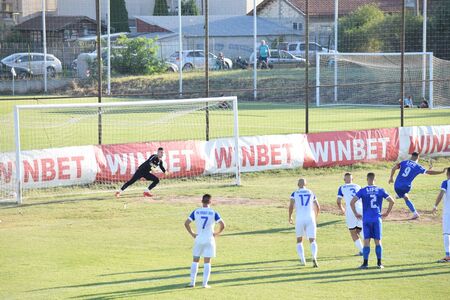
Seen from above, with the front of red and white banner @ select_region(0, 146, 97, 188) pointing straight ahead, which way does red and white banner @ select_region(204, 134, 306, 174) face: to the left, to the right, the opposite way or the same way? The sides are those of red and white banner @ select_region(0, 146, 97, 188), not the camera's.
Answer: the same way

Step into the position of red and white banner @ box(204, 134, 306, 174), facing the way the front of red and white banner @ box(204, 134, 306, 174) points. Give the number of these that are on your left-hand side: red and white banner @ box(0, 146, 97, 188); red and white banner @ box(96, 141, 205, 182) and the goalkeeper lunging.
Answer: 0

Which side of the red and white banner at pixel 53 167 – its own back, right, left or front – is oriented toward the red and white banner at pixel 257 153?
left

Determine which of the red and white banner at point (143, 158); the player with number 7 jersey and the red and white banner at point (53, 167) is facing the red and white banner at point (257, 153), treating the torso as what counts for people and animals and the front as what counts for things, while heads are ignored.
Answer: the player with number 7 jersey

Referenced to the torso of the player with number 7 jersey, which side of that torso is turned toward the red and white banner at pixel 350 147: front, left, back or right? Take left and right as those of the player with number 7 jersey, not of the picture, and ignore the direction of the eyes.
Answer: front

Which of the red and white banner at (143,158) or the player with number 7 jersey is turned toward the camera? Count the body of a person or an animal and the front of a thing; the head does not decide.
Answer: the red and white banner

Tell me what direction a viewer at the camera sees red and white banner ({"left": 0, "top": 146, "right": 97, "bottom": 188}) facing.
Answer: facing the viewer

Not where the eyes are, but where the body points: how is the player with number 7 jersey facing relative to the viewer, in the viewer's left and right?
facing away from the viewer

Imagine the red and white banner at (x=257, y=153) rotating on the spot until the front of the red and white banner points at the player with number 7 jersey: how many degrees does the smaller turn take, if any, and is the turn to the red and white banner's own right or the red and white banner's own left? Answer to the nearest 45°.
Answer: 0° — it already faces them

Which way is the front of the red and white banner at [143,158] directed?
toward the camera

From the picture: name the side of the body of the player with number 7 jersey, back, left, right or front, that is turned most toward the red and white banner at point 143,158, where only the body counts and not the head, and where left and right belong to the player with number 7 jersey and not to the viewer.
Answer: front

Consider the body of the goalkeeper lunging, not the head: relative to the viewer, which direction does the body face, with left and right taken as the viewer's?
facing the viewer and to the right of the viewer

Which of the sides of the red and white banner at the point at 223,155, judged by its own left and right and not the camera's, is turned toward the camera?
front

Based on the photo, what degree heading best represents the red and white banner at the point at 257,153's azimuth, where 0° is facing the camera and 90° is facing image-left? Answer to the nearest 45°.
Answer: approximately 0°

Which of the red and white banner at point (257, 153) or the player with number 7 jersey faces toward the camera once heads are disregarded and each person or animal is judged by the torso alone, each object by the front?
the red and white banner

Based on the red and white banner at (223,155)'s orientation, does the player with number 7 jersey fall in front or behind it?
in front

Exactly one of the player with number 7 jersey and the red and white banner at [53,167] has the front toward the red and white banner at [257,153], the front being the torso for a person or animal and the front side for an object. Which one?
the player with number 7 jersey

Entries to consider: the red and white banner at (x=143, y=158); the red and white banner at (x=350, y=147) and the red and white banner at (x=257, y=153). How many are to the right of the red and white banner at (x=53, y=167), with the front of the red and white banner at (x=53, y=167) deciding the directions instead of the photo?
0

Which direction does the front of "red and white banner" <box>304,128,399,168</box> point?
toward the camera

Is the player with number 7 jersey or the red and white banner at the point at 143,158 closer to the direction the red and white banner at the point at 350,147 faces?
the player with number 7 jersey

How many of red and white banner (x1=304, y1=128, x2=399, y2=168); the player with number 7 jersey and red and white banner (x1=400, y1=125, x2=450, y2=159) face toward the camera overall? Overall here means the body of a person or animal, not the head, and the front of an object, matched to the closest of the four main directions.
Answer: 2
